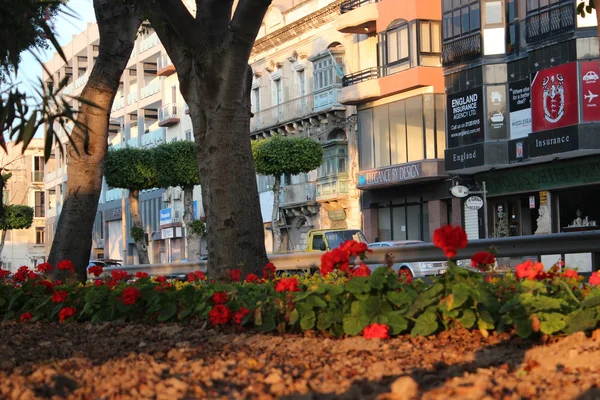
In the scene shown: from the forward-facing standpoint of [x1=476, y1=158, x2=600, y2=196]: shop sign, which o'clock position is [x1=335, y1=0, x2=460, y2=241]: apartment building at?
The apartment building is roughly at 3 o'clock from the shop sign.

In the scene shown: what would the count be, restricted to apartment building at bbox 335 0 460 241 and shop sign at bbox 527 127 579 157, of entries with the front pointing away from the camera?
0

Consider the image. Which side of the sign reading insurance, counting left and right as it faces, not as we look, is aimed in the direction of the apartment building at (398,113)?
right

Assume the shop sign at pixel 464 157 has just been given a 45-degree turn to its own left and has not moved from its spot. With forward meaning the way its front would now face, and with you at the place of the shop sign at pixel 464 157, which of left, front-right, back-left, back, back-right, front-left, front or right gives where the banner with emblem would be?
front-left

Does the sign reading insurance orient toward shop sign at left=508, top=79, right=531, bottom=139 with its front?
no

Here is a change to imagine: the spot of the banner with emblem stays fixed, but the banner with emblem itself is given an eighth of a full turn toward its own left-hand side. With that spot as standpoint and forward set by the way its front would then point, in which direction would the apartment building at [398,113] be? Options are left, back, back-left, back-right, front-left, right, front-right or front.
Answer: back-right

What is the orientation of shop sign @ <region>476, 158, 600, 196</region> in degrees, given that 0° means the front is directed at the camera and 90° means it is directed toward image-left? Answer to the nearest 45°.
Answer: approximately 45°

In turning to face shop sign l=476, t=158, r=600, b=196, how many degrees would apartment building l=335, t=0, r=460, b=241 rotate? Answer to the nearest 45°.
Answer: approximately 90° to its left

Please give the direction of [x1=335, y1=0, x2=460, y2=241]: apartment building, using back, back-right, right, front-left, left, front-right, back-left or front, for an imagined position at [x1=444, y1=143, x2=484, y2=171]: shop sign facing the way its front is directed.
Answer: right

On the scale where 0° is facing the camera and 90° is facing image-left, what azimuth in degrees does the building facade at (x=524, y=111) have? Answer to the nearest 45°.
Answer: approximately 45°

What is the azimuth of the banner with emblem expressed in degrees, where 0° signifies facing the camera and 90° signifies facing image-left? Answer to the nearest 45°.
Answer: approximately 45°

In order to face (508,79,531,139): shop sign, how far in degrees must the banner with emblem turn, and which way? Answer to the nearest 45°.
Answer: approximately 90° to its right

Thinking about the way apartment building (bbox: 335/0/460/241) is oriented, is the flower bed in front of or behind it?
in front

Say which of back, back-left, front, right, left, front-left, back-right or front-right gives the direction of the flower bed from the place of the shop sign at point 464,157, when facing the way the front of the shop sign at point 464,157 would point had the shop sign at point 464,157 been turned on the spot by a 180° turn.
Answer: back-right

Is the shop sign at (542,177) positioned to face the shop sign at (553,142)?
no

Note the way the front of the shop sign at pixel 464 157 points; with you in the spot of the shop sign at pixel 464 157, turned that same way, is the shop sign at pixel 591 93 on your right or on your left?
on your left

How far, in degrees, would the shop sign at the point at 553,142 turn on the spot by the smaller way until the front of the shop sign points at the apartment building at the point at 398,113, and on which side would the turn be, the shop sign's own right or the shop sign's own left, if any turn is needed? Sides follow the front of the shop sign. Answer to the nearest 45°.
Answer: approximately 90° to the shop sign's own right

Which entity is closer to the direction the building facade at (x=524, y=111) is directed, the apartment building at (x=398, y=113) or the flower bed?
the flower bed
